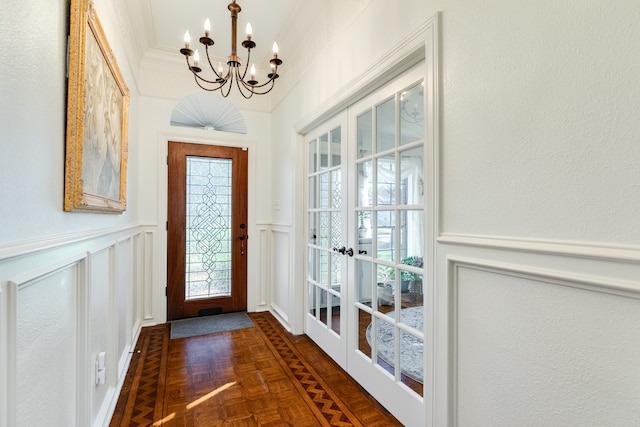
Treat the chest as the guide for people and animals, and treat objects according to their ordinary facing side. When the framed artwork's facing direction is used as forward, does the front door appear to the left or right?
on its left

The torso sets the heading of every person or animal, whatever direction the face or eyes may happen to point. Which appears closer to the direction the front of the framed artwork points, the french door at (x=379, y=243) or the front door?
the french door

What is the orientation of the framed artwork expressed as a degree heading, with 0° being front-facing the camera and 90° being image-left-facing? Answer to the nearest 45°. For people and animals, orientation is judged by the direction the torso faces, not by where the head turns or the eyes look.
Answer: approximately 270°

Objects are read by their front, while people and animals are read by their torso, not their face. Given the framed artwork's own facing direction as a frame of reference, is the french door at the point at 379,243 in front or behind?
in front

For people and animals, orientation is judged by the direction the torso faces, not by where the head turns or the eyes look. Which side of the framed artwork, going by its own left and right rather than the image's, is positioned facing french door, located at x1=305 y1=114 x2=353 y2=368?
front

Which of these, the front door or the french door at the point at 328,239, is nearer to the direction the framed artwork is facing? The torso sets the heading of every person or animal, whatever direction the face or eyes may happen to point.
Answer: the french door

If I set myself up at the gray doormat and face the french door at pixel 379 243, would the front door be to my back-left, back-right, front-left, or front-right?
back-left
